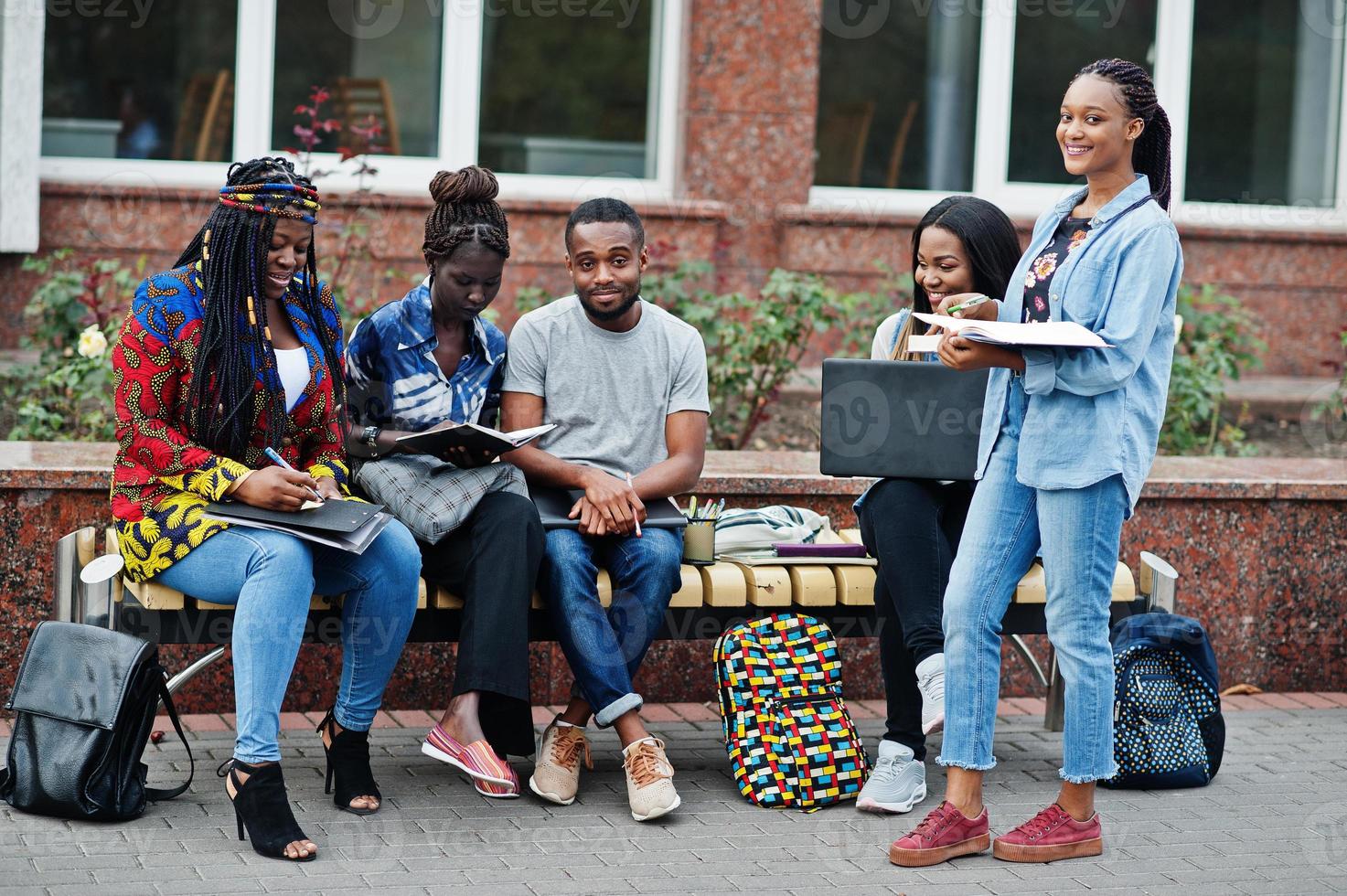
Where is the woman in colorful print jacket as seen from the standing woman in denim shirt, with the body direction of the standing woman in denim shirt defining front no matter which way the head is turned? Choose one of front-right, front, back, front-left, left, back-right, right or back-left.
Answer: front-right

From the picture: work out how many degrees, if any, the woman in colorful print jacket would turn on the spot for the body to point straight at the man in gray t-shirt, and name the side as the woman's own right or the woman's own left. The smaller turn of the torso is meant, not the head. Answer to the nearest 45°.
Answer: approximately 45° to the woman's own left

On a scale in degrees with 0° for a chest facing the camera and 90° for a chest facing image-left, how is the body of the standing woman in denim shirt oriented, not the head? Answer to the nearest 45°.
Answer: approximately 45°

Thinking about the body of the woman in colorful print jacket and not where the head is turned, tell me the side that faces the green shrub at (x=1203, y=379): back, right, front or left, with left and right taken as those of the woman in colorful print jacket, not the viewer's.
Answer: left

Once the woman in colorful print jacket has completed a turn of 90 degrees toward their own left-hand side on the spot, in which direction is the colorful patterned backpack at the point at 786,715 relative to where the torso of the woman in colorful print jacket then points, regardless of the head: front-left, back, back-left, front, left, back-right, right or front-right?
front-right

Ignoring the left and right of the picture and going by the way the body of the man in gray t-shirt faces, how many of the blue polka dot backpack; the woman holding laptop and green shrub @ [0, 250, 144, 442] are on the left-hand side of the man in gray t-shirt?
2

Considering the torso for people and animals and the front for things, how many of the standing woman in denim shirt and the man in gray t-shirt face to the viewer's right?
0

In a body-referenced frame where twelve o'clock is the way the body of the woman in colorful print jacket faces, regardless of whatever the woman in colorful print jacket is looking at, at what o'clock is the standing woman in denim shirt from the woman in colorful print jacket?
The standing woman in denim shirt is roughly at 11 o'clock from the woman in colorful print jacket.

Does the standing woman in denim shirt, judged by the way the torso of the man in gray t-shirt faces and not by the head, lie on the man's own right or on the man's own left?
on the man's own left

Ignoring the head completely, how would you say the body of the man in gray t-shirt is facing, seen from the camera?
toward the camera

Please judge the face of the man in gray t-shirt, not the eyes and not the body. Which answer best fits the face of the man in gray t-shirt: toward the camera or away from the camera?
toward the camera

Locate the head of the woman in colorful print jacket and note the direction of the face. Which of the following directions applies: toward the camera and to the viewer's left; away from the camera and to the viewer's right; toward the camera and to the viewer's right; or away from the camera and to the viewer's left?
toward the camera and to the viewer's right

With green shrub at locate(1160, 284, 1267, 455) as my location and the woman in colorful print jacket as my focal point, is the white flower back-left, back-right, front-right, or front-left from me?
front-right

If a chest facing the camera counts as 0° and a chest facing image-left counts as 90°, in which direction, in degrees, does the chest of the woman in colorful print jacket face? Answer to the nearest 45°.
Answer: approximately 315°
